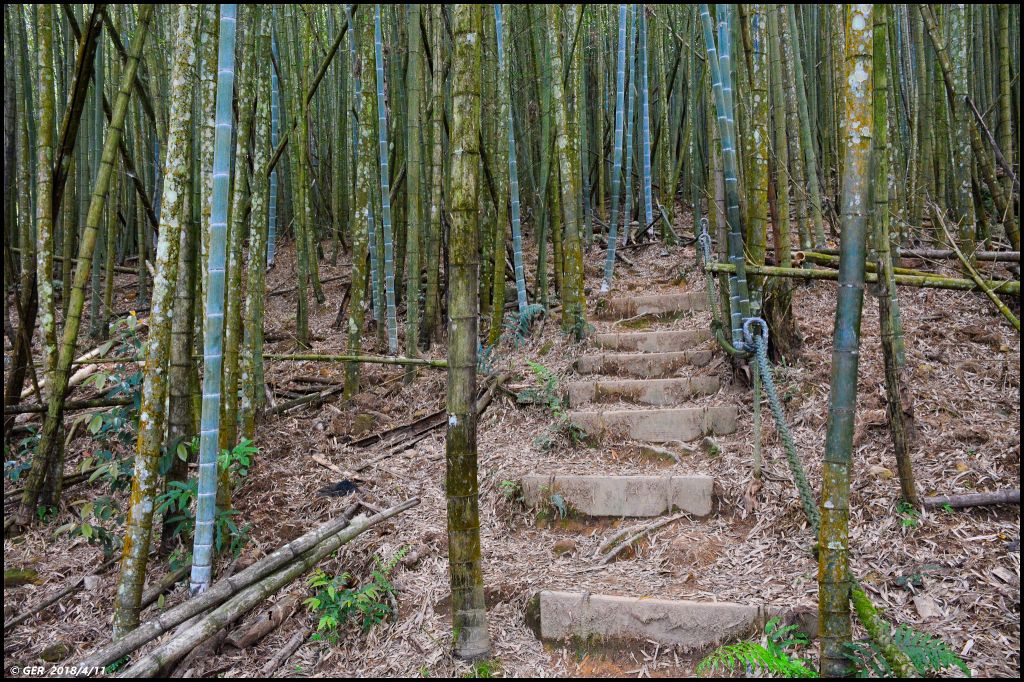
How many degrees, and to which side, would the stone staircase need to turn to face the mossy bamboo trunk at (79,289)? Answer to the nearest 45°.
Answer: approximately 45° to its right

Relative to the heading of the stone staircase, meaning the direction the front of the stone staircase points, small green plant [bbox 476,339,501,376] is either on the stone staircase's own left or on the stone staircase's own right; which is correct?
on the stone staircase's own right

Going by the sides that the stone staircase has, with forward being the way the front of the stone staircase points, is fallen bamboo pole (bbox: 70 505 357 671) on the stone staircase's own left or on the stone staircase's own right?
on the stone staircase's own right

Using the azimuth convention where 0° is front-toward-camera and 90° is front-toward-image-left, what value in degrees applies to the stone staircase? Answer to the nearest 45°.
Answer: approximately 0°

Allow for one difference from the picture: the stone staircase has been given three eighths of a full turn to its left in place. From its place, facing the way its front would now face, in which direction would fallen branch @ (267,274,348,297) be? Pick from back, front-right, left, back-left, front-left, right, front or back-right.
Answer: left

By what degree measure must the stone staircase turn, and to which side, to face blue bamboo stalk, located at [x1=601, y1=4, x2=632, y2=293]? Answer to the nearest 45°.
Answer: approximately 180°

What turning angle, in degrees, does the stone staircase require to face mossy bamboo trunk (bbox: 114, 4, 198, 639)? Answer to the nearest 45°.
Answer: approximately 45° to its right

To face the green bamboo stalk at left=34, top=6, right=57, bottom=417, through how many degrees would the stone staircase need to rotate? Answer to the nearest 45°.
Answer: approximately 90° to its right

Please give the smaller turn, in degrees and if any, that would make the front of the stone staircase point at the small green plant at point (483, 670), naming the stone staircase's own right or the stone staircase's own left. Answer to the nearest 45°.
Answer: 0° — it already faces it

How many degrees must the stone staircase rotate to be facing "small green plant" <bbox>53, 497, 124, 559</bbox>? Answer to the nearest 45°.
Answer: approximately 45° to its right

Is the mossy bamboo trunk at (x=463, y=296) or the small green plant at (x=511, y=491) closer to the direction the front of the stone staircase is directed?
the mossy bamboo trunk

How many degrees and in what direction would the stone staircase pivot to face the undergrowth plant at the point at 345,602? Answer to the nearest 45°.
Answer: approximately 45° to its right

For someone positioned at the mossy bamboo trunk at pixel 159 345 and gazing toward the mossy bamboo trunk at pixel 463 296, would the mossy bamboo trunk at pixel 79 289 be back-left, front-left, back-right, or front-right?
back-left
